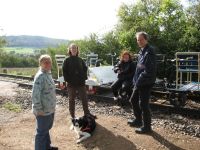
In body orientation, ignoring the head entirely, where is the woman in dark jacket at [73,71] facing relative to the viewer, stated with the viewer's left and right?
facing the viewer

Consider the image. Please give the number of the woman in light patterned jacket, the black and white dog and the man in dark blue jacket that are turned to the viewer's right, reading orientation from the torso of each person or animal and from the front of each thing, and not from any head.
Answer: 1

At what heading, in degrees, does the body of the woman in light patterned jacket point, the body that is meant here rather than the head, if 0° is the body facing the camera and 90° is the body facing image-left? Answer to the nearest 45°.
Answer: approximately 270°

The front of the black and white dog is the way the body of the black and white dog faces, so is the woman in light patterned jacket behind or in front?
in front

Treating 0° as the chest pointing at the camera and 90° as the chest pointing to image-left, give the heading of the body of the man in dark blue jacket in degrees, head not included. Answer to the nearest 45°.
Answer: approximately 45°

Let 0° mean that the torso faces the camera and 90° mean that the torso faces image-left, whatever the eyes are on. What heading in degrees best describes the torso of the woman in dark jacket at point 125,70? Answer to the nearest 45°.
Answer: approximately 45°

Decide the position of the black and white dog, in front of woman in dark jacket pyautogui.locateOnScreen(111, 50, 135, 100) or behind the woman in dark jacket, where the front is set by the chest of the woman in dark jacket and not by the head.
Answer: in front

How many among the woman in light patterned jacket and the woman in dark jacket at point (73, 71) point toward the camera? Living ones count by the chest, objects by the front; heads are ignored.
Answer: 1

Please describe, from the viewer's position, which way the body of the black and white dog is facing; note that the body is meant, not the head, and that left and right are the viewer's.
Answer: facing the viewer and to the left of the viewer

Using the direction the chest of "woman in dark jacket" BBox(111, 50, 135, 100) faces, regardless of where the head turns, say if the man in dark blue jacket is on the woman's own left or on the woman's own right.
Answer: on the woman's own left
